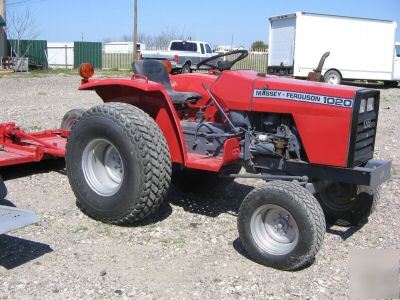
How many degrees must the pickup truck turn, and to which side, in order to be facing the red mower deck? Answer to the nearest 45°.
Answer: approximately 135° to its right

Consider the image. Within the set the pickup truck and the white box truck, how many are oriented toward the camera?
0

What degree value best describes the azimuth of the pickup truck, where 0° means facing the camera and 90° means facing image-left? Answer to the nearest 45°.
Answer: approximately 225°

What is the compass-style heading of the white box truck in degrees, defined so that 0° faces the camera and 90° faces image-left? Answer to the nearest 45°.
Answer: approximately 225°

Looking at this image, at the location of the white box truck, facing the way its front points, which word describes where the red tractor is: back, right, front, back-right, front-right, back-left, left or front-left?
back-right

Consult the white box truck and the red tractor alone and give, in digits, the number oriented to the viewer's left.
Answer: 0

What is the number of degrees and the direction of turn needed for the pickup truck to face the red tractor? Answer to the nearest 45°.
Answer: approximately 135° to its right

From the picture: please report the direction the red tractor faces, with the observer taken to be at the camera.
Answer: facing the viewer and to the right of the viewer
